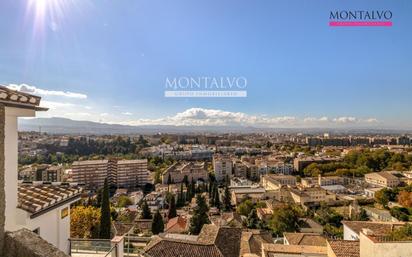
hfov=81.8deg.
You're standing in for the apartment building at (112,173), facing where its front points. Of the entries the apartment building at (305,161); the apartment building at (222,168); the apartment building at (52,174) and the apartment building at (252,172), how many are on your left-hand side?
3

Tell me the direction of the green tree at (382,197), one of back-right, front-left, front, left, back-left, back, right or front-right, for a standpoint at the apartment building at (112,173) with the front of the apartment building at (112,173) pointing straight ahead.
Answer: front-left

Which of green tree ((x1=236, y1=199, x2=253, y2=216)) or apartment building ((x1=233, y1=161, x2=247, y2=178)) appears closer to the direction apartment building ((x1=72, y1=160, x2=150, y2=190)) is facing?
the green tree

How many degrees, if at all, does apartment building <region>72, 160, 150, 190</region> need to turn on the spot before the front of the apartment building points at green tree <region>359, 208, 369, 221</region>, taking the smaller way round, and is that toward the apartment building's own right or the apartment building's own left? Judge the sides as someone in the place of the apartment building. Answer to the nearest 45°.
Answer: approximately 45° to the apartment building's own left

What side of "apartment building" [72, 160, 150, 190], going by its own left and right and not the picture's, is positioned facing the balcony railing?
front

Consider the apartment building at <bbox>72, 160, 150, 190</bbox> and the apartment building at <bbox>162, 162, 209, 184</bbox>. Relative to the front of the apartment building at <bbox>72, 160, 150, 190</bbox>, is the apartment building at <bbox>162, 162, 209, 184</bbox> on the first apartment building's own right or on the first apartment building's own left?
on the first apartment building's own left

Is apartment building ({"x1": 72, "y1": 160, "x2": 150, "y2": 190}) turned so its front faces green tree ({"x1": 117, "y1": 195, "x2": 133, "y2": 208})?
yes

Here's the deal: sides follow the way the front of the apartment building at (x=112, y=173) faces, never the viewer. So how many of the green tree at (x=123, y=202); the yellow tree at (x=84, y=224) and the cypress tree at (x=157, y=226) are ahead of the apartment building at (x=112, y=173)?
3

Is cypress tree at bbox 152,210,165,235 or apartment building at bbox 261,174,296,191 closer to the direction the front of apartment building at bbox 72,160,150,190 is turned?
the cypress tree

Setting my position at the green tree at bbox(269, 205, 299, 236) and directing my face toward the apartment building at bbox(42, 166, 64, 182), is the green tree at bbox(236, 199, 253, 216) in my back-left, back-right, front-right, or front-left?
front-right

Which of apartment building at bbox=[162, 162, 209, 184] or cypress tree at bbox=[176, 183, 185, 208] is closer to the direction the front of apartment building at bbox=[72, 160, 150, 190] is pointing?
the cypress tree

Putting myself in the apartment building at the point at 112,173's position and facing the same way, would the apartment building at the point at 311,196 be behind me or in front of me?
in front

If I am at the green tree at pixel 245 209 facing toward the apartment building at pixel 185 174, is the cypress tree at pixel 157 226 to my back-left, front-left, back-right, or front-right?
back-left

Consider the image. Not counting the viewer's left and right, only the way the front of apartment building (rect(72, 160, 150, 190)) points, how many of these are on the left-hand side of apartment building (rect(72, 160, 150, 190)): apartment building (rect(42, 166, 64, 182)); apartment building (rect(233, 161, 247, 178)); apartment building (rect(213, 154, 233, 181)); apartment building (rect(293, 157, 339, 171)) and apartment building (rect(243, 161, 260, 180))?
4

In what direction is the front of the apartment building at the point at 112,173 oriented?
toward the camera

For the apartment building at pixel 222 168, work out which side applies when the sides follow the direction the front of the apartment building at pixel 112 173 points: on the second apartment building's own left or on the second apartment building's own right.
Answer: on the second apartment building's own left

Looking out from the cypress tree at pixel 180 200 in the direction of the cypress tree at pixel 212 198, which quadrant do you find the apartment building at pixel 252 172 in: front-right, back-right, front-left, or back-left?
front-left

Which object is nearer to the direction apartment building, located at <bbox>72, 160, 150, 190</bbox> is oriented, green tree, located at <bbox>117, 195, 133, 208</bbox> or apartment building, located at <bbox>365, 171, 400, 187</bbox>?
the green tree
